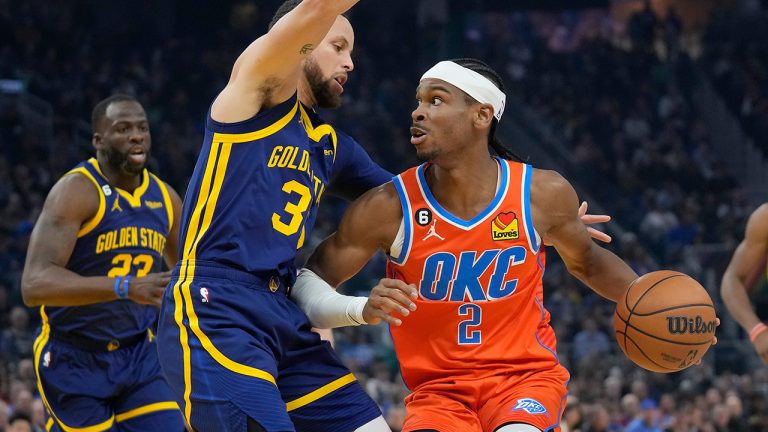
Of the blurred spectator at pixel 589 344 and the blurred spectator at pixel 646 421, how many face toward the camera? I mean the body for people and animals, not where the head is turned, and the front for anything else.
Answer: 2

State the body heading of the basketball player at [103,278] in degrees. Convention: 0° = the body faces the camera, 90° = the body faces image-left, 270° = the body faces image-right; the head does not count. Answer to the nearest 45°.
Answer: approximately 315°

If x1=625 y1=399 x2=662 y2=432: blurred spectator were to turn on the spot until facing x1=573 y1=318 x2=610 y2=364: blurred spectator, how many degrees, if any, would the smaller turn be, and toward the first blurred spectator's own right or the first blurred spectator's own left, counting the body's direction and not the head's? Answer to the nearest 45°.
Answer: approximately 180°

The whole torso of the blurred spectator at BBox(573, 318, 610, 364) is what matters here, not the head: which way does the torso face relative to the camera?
toward the camera

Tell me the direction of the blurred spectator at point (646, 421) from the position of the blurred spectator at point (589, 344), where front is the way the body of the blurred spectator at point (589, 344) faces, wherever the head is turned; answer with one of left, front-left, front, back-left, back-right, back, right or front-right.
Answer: front

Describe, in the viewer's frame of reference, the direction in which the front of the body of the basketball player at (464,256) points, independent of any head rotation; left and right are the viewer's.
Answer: facing the viewer

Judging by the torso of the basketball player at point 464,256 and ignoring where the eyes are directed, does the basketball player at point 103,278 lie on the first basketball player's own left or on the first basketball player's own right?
on the first basketball player's own right

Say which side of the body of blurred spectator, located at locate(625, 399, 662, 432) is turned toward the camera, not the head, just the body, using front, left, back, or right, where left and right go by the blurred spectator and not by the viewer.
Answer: front

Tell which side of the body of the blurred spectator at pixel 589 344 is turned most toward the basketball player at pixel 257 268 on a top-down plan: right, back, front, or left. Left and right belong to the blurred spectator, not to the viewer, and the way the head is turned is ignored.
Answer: front

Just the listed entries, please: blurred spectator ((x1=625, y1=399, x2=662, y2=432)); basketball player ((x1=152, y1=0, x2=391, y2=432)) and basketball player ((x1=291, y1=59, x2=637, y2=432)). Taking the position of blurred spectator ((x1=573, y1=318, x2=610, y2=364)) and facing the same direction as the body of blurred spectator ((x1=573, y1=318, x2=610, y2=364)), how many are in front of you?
3
